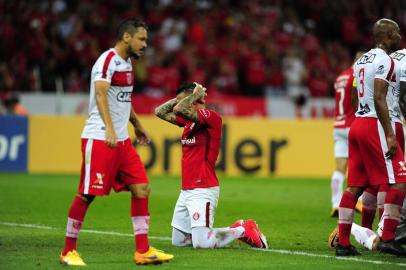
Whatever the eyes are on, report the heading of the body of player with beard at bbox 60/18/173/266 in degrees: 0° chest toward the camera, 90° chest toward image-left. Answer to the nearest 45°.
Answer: approximately 315°

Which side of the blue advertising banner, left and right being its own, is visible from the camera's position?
front

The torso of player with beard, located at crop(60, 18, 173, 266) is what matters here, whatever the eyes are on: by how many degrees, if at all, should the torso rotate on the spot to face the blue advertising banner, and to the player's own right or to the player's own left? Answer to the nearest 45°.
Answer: approximately 135° to the player's own left

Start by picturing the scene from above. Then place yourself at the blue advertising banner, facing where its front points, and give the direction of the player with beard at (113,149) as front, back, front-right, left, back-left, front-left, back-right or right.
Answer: front

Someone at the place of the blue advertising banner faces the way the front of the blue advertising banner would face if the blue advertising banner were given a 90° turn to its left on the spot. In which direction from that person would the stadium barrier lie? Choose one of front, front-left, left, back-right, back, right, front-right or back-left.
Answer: front

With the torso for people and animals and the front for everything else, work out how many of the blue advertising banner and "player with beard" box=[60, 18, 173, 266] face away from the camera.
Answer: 0

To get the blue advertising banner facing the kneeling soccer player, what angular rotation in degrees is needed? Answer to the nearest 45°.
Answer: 0° — it already faces them

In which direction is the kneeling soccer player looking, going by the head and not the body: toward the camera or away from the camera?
toward the camera

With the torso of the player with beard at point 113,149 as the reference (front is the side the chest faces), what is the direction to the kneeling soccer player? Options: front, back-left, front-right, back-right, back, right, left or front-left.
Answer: left
